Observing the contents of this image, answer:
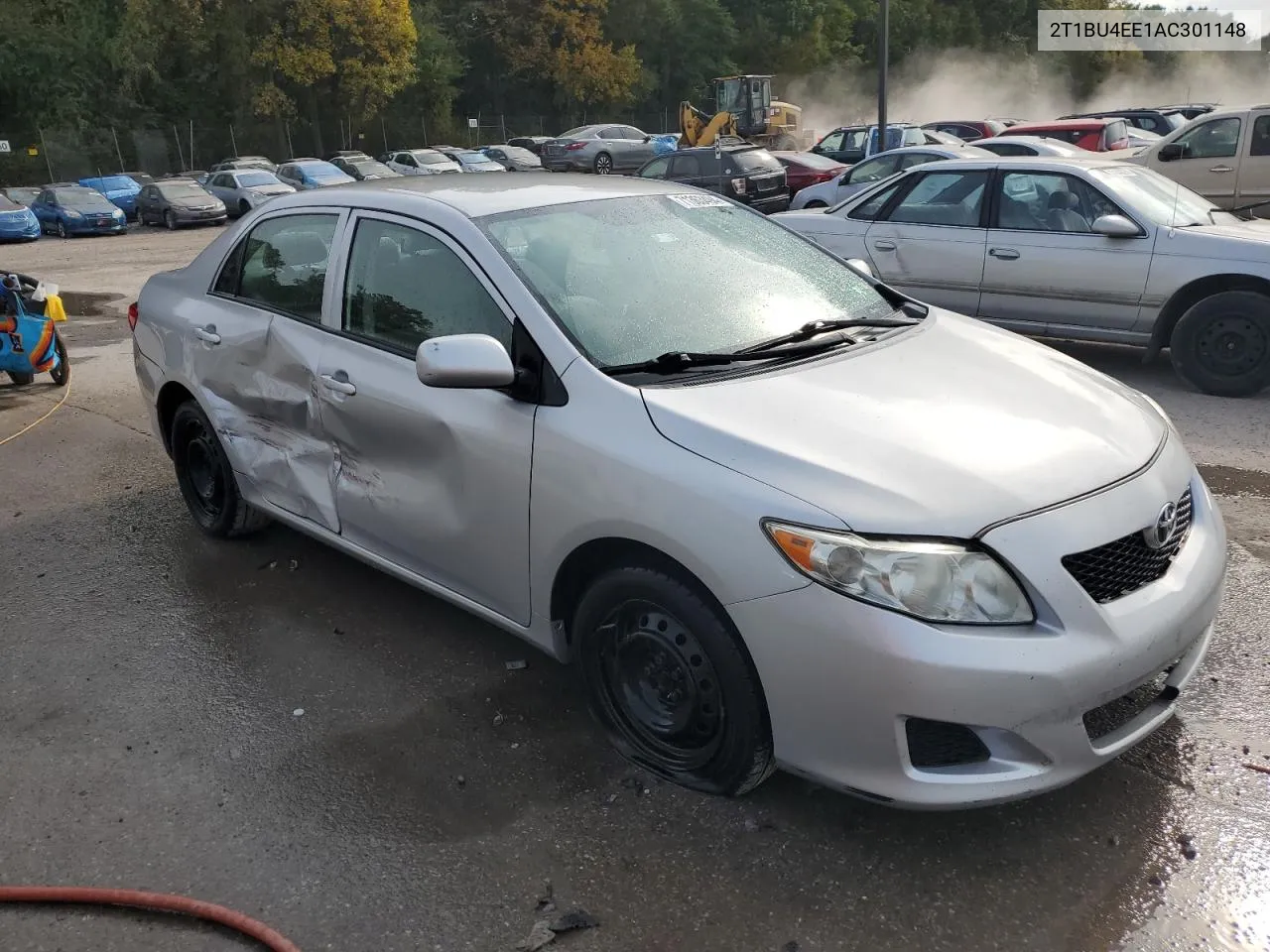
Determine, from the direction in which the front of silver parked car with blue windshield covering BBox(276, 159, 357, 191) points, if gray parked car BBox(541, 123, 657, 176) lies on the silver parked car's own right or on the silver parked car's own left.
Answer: on the silver parked car's own left

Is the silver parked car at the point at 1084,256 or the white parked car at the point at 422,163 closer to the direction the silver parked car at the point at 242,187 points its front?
the silver parked car

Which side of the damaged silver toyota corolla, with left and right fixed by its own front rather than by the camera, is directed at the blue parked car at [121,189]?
back

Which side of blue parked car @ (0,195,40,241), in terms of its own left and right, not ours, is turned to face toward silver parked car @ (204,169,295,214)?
left

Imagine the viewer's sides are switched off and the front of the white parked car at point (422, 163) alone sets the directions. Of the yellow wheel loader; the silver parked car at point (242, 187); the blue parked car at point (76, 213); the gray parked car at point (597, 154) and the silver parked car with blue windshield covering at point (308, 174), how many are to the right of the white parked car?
3
